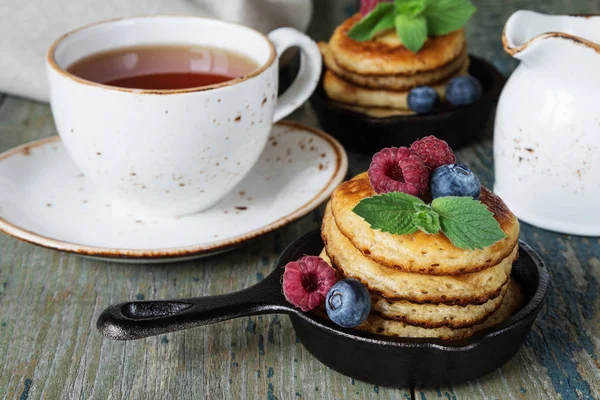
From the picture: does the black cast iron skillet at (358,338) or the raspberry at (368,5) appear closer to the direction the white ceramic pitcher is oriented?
the raspberry

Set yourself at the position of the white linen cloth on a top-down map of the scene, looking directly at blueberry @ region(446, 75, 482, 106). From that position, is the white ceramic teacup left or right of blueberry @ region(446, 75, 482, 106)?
right

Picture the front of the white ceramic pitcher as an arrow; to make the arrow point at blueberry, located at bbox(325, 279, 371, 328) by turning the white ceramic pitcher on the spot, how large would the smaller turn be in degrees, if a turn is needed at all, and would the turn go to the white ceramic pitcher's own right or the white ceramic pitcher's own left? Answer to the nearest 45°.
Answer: approximately 90° to the white ceramic pitcher's own left

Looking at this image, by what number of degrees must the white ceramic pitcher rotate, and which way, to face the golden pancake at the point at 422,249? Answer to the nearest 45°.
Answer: approximately 90° to its left

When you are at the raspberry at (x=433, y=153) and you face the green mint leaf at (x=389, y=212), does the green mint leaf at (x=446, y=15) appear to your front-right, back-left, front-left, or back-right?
back-right

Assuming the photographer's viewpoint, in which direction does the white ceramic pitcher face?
facing to the left of the viewer

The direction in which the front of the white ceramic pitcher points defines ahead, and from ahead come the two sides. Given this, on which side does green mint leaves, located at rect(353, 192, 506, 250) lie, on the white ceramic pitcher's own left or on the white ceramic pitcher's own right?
on the white ceramic pitcher's own left

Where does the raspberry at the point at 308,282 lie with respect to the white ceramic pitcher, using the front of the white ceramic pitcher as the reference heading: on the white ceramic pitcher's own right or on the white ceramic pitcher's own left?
on the white ceramic pitcher's own left

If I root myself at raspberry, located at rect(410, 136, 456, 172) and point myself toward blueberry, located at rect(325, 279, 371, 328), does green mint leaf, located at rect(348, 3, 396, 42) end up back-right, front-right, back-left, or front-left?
back-right

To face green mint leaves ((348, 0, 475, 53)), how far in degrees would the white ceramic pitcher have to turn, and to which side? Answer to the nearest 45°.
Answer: approximately 45° to its right

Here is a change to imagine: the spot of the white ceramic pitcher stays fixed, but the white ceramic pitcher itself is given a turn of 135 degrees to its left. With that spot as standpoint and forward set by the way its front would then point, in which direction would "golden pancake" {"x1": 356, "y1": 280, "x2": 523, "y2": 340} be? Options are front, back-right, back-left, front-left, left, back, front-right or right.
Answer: front-right

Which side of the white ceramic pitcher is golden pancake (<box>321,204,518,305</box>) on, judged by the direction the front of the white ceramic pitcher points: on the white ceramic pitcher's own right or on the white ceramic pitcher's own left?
on the white ceramic pitcher's own left

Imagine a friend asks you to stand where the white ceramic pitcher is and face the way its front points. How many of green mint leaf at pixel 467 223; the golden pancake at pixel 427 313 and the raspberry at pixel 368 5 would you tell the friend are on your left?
2
